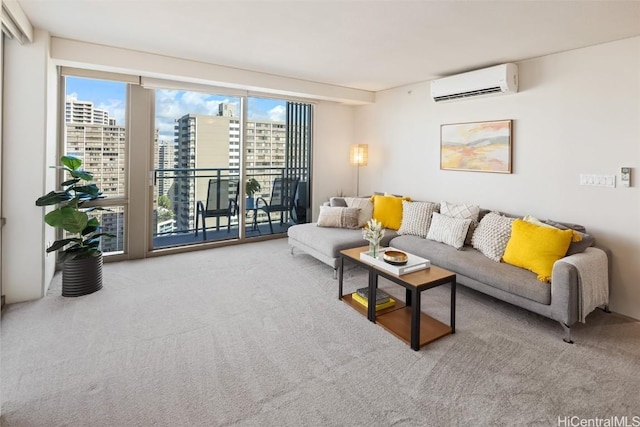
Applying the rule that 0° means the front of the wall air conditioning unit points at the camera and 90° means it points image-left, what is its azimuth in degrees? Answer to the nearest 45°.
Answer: approximately 45°

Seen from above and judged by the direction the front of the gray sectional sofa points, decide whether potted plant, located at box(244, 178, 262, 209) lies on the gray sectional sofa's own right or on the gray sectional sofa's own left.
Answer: on the gray sectional sofa's own right

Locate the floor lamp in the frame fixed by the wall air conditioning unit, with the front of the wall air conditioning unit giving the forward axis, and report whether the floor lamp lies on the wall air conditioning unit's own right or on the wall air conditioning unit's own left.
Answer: on the wall air conditioning unit's own right

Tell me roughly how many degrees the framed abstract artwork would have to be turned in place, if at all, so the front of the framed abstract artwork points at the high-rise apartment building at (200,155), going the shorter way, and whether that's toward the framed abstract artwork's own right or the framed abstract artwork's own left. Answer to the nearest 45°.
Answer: approximately 45° to the framed abstract artwork's own right

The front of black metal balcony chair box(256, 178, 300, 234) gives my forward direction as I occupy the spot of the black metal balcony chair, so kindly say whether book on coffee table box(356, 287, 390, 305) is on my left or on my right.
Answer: on my left

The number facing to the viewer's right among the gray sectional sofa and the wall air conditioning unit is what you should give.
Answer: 0
